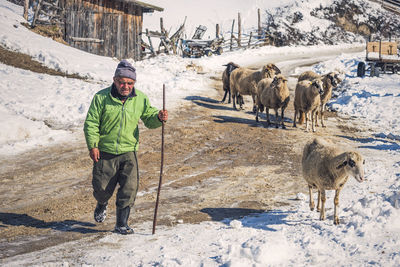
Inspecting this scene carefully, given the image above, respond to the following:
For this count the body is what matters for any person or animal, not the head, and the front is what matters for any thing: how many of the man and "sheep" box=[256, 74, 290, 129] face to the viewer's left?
0

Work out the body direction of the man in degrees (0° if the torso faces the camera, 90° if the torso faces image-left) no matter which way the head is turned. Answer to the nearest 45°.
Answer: approximately 0°

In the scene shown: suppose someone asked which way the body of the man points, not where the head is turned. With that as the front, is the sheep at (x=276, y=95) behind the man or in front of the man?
behind

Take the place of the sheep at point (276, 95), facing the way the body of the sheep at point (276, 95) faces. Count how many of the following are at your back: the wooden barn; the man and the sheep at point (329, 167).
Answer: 1

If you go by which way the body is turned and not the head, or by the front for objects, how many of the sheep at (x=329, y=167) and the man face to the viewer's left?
0

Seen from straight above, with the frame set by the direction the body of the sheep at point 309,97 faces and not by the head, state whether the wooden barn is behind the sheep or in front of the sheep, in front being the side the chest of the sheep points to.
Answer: behind
